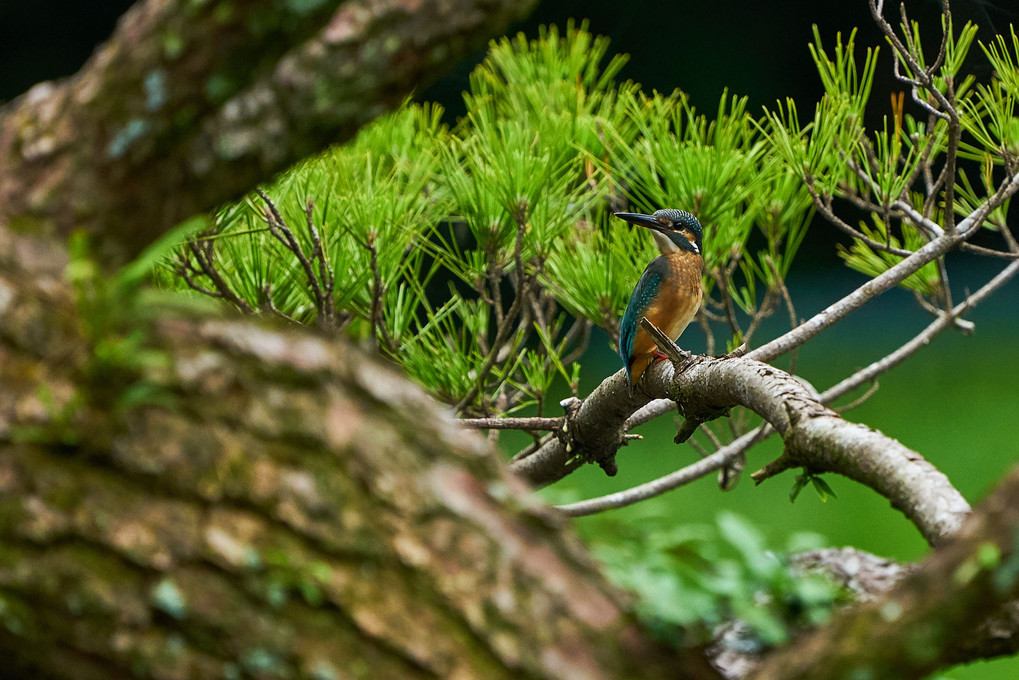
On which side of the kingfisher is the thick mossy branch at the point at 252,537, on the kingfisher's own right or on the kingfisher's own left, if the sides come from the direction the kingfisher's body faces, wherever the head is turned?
on the kingfisher's own right

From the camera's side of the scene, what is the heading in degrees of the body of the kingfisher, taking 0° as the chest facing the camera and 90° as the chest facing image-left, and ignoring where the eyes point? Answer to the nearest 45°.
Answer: approximately 315°
